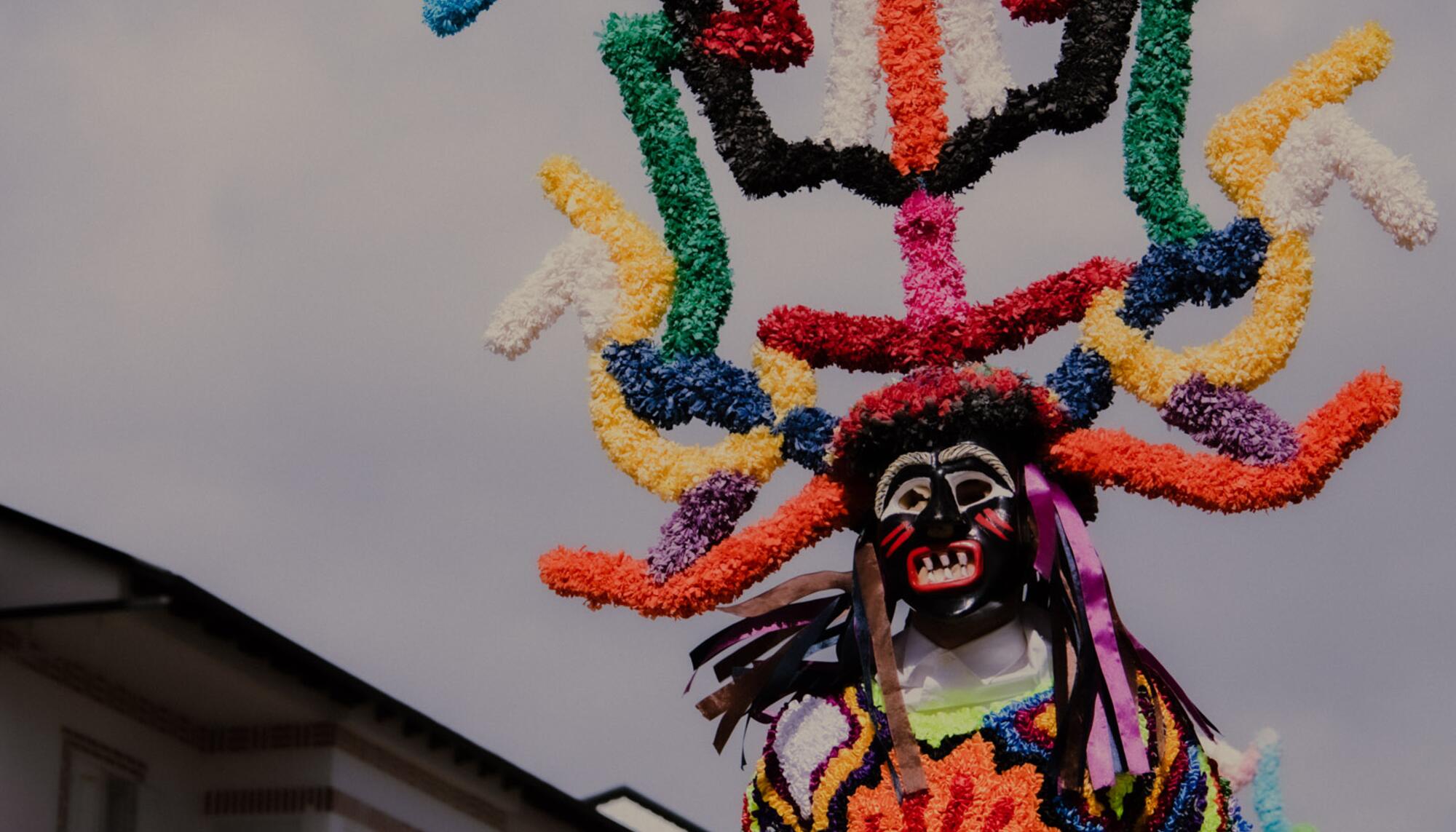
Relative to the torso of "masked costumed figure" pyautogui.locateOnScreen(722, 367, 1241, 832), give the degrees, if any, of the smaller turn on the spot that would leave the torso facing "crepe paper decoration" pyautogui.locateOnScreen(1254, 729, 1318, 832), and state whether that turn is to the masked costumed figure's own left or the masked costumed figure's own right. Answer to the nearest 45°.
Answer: approximately 135° to the masked costumed figure's own left

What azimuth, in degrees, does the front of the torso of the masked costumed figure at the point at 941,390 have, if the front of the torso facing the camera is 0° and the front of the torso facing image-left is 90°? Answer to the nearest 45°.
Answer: approximately 0°
